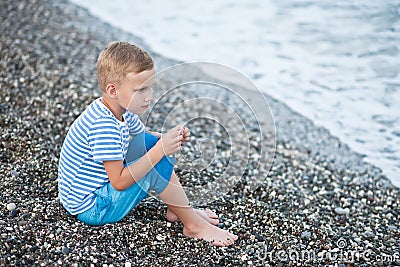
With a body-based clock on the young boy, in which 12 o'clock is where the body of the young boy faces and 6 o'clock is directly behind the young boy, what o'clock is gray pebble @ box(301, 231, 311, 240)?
The gray pebble is roughly at 12 o'clock from the young boy.

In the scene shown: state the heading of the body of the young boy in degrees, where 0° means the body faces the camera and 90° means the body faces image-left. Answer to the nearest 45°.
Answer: approximately 270°

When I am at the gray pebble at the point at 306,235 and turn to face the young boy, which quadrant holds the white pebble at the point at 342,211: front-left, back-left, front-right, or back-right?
back-right

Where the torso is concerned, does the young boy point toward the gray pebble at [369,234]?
yes

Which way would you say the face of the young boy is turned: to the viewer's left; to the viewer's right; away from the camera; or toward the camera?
to the viewer's right
